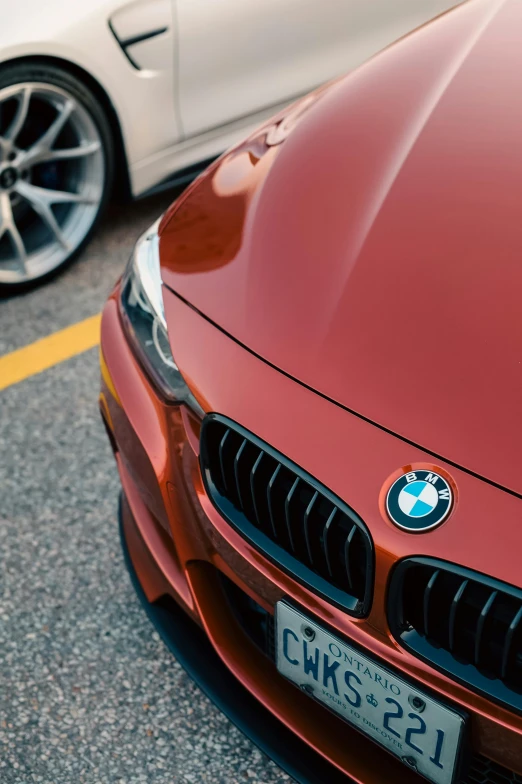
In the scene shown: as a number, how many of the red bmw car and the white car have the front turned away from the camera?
0

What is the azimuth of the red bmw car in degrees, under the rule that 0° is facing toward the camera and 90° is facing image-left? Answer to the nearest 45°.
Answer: approximately 45°

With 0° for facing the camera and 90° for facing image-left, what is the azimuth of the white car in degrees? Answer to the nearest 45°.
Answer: approximately 45°

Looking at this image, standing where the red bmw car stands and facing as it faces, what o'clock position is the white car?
The white car is roughly at 4 o'clock from the red bmw car.

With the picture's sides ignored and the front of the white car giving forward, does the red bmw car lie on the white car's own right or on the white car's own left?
on the white car's own left
